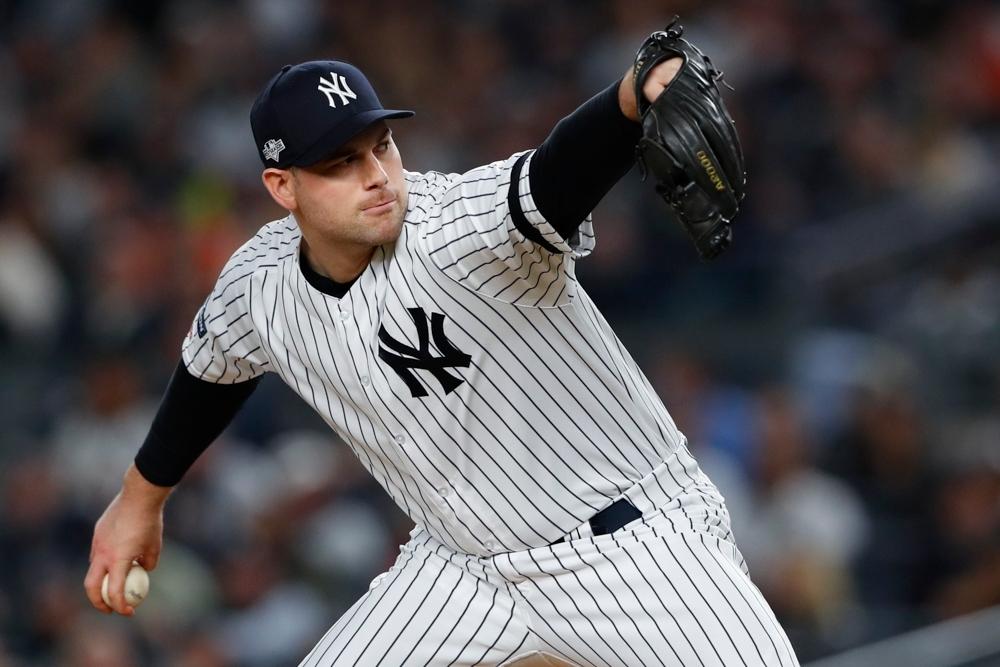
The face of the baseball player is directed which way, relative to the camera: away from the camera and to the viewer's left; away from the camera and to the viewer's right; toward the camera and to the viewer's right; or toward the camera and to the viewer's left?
toward the camera and to the viewer's right

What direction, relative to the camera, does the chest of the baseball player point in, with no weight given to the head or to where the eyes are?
toward the camera
